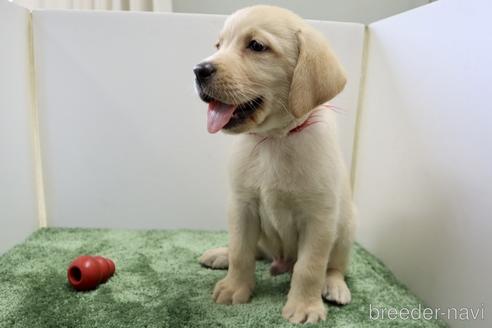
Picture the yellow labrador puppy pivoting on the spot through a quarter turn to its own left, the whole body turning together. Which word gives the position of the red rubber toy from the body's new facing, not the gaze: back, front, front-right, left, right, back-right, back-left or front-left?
back-right

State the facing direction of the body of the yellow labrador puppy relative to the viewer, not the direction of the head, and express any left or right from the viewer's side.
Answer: facing the viewer and to the left of the viewer
